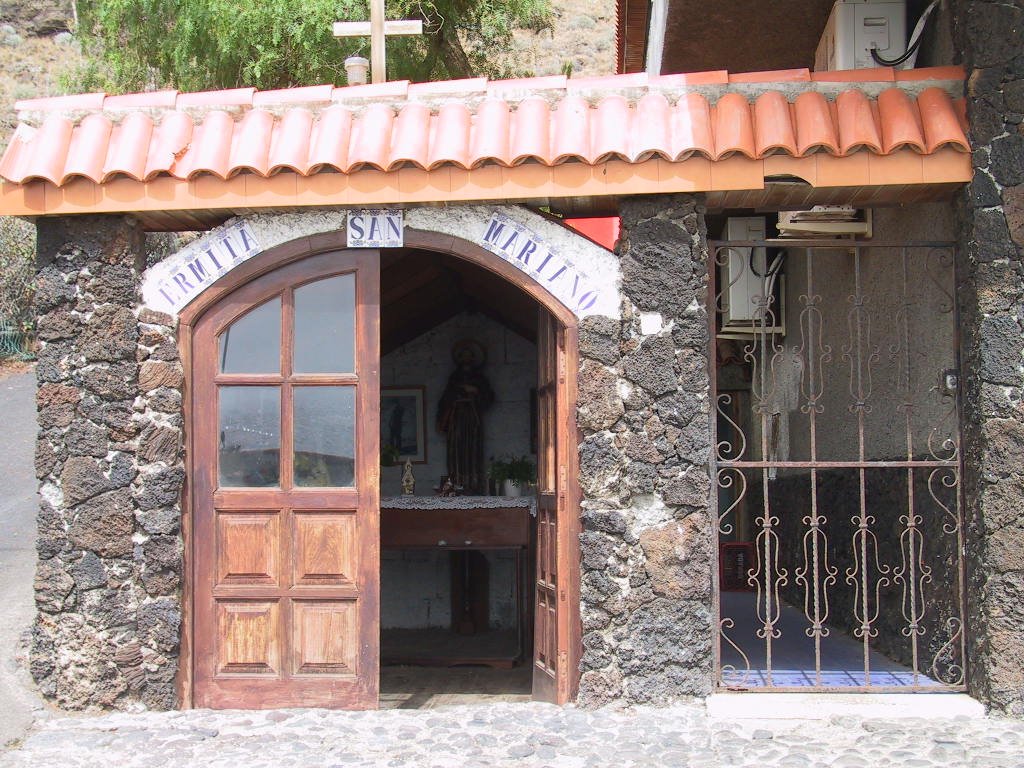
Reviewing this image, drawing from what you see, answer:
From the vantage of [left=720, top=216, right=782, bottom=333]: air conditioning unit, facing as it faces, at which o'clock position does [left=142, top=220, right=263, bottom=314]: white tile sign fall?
The white tile sign is roughly at 1 o'clock from the air conditioning unit.

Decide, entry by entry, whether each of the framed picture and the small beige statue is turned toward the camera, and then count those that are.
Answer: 2

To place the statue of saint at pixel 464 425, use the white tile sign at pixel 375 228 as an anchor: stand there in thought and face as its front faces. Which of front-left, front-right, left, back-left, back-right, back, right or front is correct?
back

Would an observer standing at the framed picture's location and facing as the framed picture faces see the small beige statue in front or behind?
in front

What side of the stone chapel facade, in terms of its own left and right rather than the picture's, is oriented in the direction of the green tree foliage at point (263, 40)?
back

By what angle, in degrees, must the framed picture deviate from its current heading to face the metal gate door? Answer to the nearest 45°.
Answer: approximately 45° to its left
